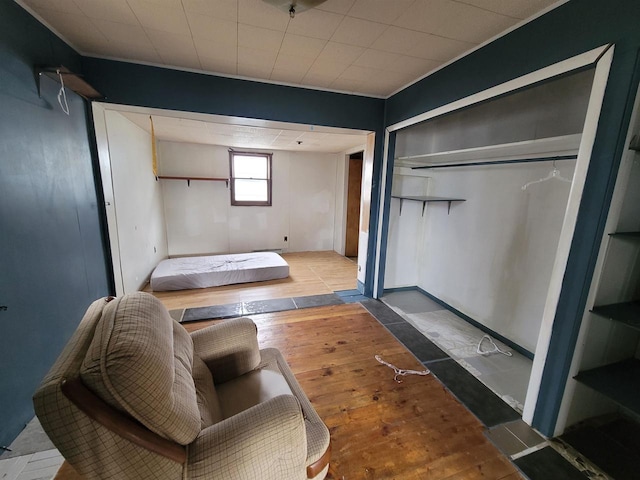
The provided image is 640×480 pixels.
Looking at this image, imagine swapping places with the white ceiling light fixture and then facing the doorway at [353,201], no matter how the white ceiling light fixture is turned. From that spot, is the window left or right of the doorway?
left

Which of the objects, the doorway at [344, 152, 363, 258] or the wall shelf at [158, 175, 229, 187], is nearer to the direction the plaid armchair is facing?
the doorway

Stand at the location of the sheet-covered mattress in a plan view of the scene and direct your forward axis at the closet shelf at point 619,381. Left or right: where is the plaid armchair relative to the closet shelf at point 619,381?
right

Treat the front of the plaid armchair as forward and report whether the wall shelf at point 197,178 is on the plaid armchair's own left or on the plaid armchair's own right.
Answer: on the plaid armchair's own left

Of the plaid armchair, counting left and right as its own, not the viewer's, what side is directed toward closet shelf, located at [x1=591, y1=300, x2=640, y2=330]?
front

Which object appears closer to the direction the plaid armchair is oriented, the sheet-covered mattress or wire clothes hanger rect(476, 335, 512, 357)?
the wire clothes hanger

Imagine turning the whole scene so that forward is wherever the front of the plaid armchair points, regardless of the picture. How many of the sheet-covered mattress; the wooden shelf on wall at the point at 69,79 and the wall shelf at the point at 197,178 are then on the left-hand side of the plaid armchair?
3

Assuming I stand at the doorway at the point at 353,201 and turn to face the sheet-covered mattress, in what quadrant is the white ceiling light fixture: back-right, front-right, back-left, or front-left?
front-left

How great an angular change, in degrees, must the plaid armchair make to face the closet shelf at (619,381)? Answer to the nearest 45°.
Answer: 0° — it already faces it

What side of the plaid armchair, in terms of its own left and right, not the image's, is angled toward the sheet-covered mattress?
left

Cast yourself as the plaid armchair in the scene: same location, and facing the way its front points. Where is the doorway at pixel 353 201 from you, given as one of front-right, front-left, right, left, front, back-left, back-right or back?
front-left

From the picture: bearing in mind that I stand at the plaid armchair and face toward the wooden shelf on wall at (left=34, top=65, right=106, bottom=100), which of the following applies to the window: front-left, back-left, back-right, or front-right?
front-right

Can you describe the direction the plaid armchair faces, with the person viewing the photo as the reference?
facing to the right of the viewer

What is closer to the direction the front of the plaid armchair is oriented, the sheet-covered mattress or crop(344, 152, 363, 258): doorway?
the doorway
